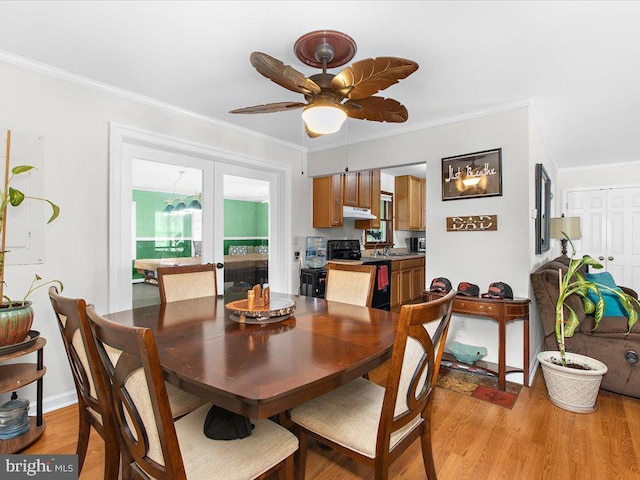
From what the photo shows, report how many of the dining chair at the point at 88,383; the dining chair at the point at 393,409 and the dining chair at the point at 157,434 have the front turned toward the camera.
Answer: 0

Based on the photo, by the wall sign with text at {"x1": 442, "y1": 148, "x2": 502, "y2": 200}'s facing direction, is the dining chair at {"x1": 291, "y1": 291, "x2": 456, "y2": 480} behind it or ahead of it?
ahead

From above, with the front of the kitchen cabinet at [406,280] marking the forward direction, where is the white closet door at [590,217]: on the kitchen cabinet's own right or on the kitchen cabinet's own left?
on the kitchen cabinet's own left

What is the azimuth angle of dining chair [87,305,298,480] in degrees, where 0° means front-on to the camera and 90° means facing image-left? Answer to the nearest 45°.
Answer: approximately 225°

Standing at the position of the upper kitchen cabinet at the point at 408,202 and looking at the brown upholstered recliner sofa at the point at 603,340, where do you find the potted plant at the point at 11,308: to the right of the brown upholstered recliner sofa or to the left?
right

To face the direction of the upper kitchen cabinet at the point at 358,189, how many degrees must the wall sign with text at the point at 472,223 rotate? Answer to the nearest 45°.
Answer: approximately 90° to its right

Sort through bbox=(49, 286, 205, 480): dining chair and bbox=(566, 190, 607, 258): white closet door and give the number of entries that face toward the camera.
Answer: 1

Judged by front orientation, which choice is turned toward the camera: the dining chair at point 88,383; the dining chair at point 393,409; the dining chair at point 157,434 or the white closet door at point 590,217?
the white closet door

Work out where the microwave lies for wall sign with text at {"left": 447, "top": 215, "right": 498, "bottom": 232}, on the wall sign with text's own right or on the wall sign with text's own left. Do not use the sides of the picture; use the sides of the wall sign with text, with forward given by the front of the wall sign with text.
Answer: on the wall sign with text's own right

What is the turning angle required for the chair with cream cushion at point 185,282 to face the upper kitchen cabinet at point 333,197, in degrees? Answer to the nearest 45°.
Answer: approximately 90° to its left

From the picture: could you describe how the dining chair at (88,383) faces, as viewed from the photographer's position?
facing away from the viewer and to the right of the viewer

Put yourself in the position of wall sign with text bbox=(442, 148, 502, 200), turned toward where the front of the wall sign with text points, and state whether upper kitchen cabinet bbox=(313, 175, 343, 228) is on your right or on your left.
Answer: on your right

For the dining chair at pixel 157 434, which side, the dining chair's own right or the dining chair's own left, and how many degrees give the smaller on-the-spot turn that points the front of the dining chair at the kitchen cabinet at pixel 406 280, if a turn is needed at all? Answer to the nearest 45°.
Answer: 0° — it already faces it

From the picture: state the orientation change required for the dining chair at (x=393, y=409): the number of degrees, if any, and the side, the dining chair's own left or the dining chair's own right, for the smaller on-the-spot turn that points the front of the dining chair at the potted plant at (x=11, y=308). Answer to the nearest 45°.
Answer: approximately 45° to the dining chair's own left

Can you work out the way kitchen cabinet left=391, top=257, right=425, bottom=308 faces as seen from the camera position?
facing the viewer and to the right of the viewer

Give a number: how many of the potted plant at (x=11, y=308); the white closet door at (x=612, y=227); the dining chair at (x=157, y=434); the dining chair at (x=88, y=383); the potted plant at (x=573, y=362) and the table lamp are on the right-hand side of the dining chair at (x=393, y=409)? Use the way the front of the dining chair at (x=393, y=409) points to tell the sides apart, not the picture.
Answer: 3

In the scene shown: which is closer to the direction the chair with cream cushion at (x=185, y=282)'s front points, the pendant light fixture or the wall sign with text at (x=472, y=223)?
the wall sign with text
